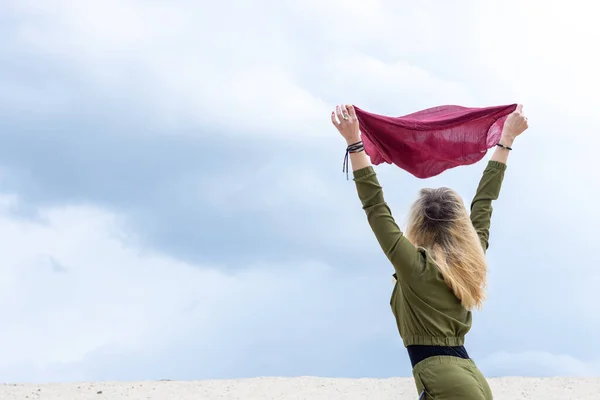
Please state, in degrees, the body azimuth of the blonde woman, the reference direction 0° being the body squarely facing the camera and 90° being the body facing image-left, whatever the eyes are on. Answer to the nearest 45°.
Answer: approximately 135°

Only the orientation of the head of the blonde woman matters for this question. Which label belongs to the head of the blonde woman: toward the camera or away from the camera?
away from the camera
